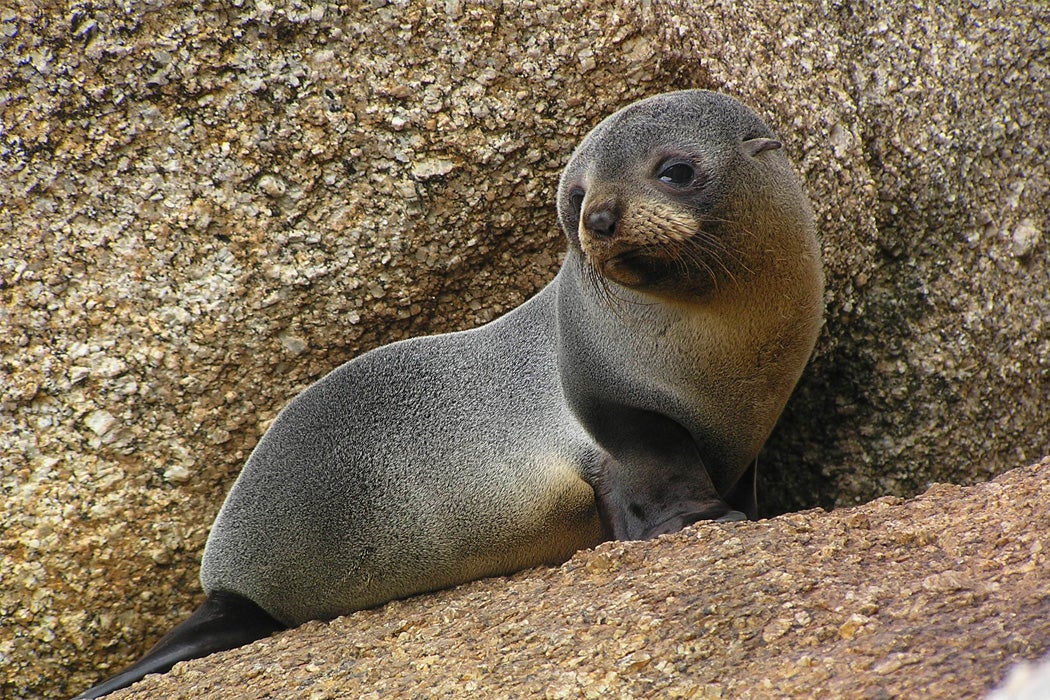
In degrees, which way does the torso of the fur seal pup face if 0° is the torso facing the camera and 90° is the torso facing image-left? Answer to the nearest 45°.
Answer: approximately 270°
